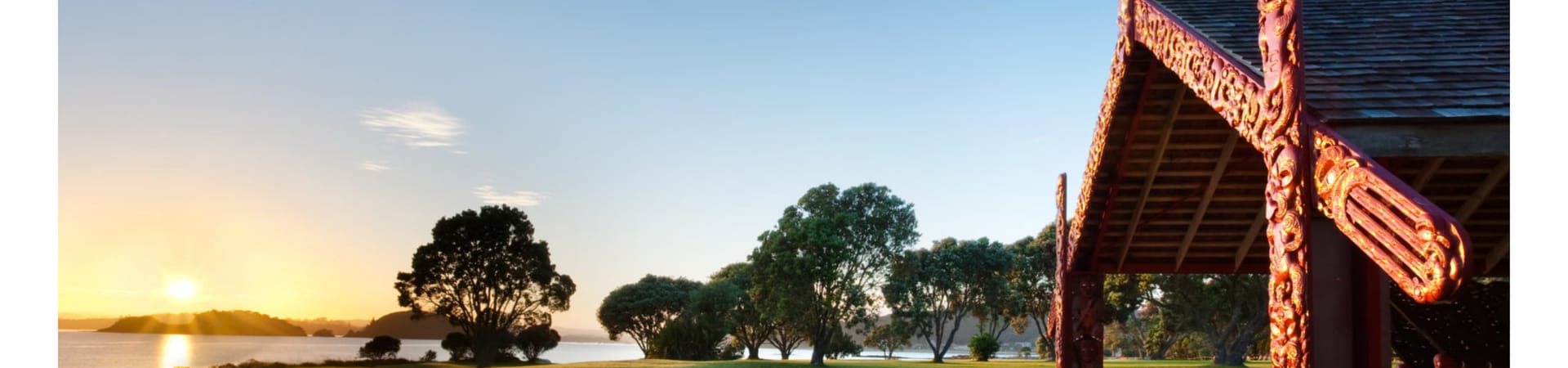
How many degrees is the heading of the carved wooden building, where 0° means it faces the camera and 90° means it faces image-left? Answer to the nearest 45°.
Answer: approximately 45°

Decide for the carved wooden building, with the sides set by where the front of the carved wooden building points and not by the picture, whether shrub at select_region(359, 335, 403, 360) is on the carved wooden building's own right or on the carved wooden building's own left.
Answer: on the carved wooden building's own right

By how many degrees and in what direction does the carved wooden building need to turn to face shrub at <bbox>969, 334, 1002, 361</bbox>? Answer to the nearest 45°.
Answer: approximately 135° to its right

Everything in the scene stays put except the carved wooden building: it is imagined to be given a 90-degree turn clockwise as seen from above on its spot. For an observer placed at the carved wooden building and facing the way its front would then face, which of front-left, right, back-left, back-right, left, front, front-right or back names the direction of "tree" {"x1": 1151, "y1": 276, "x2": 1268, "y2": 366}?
front-right

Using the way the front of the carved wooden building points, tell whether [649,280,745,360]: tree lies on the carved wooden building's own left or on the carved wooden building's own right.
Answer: on the carved wooden building's own right

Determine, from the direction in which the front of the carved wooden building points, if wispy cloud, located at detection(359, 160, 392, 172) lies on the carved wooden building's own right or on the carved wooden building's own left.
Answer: on the carved wooden building's own right

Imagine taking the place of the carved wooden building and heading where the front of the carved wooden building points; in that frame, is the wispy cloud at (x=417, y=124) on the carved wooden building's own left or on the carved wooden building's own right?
on the carved wooden building's own right

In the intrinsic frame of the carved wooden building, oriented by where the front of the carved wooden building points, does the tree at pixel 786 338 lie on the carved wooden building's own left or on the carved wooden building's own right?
on the carved wooden building's own right

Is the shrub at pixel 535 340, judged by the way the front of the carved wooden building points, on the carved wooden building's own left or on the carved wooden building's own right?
on the carved wooden building's own right

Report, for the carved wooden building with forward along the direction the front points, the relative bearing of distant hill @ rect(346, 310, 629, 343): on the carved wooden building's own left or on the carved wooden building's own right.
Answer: on the carved wooden building's own right
